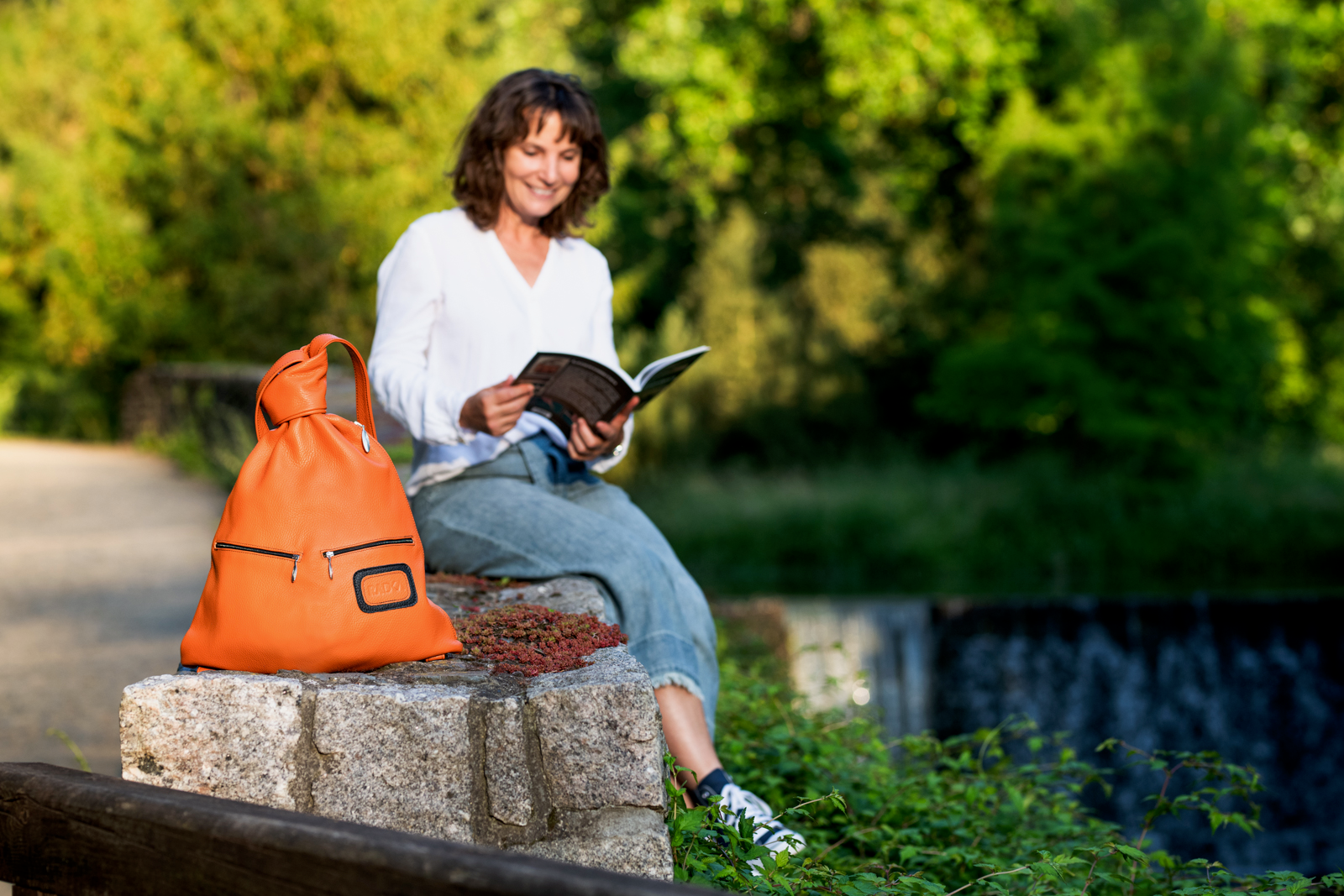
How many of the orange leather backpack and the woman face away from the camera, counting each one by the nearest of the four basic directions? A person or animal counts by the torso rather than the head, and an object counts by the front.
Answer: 0

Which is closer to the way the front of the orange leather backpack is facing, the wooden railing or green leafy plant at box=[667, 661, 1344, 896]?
the wooden railing

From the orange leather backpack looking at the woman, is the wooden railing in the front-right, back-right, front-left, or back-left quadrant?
back-right

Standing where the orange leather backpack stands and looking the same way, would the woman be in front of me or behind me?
behind

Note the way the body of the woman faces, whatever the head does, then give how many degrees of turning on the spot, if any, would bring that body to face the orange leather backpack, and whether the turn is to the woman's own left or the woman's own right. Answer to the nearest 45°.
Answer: approximately 45° to the woman's own right

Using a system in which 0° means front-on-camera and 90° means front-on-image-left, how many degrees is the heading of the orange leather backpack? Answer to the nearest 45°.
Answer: approximately 0°

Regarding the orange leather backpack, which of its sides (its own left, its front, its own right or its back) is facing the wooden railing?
front

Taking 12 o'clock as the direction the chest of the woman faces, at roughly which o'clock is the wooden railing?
The wooden railing is roughly at 2 o'clock from the woman.
